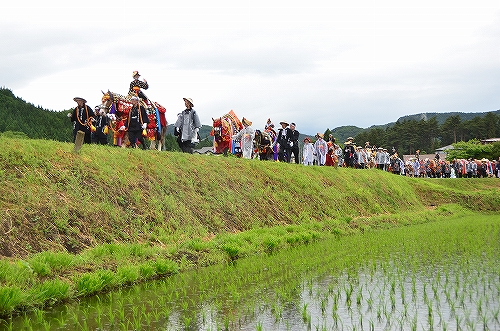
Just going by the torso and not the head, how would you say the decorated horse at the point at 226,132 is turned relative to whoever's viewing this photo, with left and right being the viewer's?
facing the viewer and to the left of the viewer

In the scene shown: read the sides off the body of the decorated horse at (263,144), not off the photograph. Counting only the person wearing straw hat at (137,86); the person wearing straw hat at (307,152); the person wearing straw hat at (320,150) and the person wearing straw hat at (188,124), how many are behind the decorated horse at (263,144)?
2

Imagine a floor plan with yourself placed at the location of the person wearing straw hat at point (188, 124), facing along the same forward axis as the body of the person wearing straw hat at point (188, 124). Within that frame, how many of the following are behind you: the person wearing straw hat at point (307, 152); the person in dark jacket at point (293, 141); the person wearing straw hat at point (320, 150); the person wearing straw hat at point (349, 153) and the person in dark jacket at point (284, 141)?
5

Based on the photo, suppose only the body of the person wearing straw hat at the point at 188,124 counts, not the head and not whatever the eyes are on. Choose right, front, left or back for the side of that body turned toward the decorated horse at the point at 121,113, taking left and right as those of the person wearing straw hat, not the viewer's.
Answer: right

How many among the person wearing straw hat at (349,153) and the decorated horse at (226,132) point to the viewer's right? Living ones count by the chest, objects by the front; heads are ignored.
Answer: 0

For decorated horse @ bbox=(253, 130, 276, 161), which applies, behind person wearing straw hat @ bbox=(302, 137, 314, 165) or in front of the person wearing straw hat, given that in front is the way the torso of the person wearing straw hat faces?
in front

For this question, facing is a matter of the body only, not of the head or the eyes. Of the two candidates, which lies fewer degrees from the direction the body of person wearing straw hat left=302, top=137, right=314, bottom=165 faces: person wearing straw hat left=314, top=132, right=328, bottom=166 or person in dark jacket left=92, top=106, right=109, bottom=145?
the person in dark jacket

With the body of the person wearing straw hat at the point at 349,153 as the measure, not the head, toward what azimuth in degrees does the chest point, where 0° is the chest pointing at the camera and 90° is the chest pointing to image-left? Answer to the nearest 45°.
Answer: approximately 45°

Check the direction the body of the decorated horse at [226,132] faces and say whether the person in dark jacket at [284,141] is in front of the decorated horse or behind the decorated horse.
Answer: behind

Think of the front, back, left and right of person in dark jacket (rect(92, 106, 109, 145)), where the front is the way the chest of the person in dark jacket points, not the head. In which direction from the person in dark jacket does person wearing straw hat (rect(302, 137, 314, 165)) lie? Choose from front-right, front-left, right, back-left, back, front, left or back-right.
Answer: back

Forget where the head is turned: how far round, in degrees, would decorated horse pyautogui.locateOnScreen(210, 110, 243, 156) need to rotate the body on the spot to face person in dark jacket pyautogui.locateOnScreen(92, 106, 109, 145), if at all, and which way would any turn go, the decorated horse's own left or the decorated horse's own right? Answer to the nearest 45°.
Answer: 0° — it already faces them

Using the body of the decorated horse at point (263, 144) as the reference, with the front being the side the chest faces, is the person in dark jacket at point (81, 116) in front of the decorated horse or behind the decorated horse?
in front

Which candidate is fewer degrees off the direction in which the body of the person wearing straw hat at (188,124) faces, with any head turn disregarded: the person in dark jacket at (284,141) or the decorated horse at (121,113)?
the decorated horse

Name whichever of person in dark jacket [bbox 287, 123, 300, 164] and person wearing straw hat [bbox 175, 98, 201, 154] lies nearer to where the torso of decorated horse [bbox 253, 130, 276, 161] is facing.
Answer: the person wearing straw hat

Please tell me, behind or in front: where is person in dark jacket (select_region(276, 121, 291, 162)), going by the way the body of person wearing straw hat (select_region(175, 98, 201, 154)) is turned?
behind
